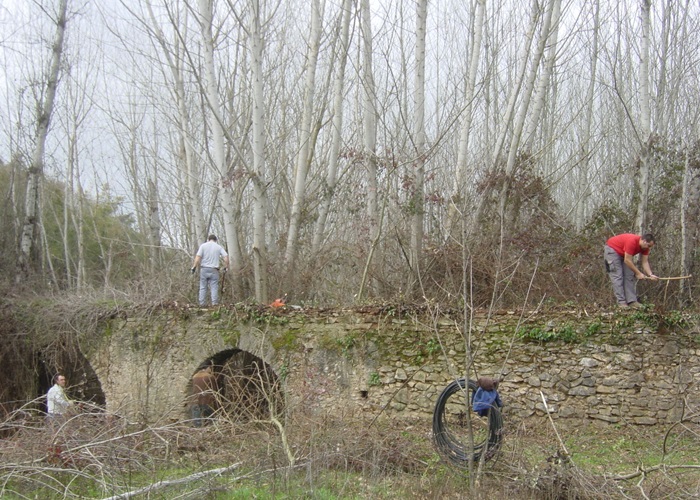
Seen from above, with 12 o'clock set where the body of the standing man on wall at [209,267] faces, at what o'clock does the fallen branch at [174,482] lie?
The fallen branch is roughly at 6 o'clock from the standing man on wall.

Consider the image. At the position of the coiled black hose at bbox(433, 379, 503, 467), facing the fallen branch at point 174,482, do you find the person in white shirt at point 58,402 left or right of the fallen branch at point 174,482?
right

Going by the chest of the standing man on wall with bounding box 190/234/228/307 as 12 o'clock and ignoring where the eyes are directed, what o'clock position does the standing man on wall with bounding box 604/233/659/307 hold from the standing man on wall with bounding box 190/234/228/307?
the standing man on wall with bounding box 604/233/659/307 is roughly at 4 o'clock from the standing man on wall with bounding box 190/234/228/307.

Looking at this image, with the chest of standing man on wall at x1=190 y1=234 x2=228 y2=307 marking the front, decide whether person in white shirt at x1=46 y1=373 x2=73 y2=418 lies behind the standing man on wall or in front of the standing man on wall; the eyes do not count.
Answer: behind

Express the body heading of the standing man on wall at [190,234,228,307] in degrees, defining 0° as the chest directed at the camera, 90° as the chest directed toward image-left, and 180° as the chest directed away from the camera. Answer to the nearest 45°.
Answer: approximately 180°

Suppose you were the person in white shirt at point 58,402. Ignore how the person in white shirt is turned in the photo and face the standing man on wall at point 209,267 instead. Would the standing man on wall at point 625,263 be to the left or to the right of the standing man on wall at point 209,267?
right
